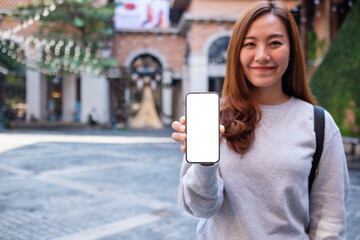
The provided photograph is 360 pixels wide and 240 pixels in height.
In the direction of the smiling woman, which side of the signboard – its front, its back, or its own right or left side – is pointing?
front

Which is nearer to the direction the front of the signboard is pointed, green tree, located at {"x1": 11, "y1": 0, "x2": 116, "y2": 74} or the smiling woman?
the smiling woman

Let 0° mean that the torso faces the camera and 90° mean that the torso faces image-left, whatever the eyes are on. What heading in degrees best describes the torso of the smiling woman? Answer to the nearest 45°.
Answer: approximately 0°

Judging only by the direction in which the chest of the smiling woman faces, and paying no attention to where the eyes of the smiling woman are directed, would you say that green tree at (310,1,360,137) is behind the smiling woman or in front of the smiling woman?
behind

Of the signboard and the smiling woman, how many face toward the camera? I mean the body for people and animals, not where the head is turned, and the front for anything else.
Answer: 2

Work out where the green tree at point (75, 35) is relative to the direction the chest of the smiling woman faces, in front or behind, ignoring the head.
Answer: behind

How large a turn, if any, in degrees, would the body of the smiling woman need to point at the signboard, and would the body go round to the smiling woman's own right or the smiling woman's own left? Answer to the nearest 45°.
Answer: approximately 180°

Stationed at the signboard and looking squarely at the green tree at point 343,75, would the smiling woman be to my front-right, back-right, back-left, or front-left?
front-right

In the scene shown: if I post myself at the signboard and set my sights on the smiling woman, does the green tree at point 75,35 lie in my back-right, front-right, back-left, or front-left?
front-right

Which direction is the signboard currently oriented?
toward the camera
